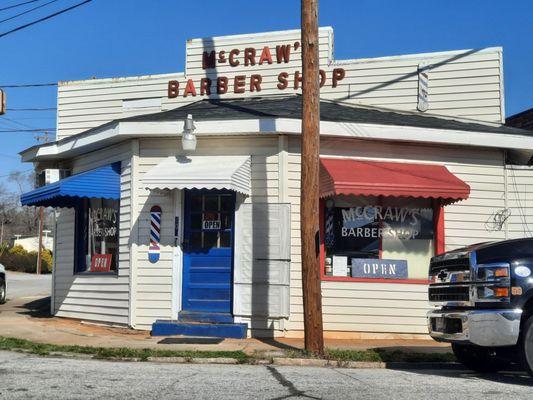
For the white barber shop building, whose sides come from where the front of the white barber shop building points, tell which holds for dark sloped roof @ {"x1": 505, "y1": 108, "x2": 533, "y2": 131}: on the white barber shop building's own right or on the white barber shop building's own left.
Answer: on the white barber shop building's own left

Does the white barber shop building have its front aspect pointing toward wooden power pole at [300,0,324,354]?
yes

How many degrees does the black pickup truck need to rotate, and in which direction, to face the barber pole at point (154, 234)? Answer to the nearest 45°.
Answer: approximately 90° to its right

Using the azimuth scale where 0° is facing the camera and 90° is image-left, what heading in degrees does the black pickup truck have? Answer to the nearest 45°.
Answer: approximately 45°

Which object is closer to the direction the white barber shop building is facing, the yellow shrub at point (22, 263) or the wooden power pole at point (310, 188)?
the wooden power pole

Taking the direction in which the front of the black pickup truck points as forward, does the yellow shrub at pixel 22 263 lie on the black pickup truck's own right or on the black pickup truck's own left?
on the black pickup truck's own right

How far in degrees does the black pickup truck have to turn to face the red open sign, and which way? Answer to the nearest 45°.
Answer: approximately 90° to its right

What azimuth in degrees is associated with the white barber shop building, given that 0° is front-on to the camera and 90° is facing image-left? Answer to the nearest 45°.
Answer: approximately 0°
